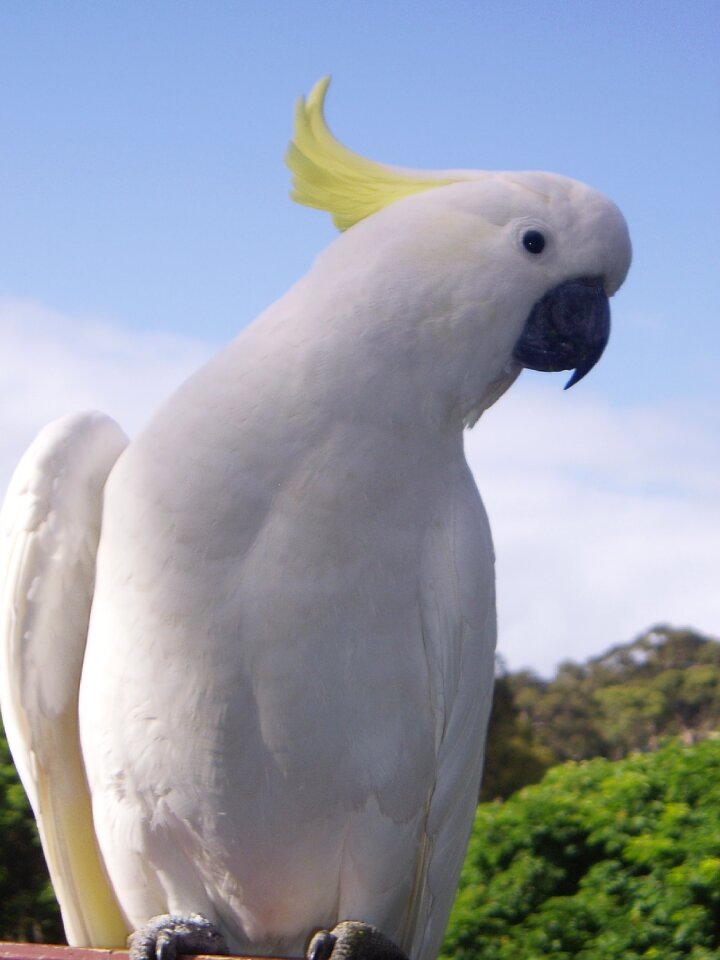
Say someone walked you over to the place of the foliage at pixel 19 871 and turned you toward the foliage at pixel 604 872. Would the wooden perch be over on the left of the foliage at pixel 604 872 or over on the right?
right

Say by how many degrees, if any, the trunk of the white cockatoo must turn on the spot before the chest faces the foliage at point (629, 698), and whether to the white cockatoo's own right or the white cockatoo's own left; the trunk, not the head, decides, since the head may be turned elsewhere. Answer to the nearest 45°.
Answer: approximately 180°

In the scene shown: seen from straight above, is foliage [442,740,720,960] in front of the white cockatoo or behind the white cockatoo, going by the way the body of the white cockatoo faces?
behind

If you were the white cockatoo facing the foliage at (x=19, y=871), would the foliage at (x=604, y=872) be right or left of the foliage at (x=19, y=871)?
right

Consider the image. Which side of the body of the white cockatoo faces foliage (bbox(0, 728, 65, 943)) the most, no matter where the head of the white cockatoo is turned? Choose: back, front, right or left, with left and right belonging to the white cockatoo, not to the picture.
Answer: back

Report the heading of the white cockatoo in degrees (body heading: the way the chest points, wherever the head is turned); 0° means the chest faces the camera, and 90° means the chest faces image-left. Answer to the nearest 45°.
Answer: approximately 0°

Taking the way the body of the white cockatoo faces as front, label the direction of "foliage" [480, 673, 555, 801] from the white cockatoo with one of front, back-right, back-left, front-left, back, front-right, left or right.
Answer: back
